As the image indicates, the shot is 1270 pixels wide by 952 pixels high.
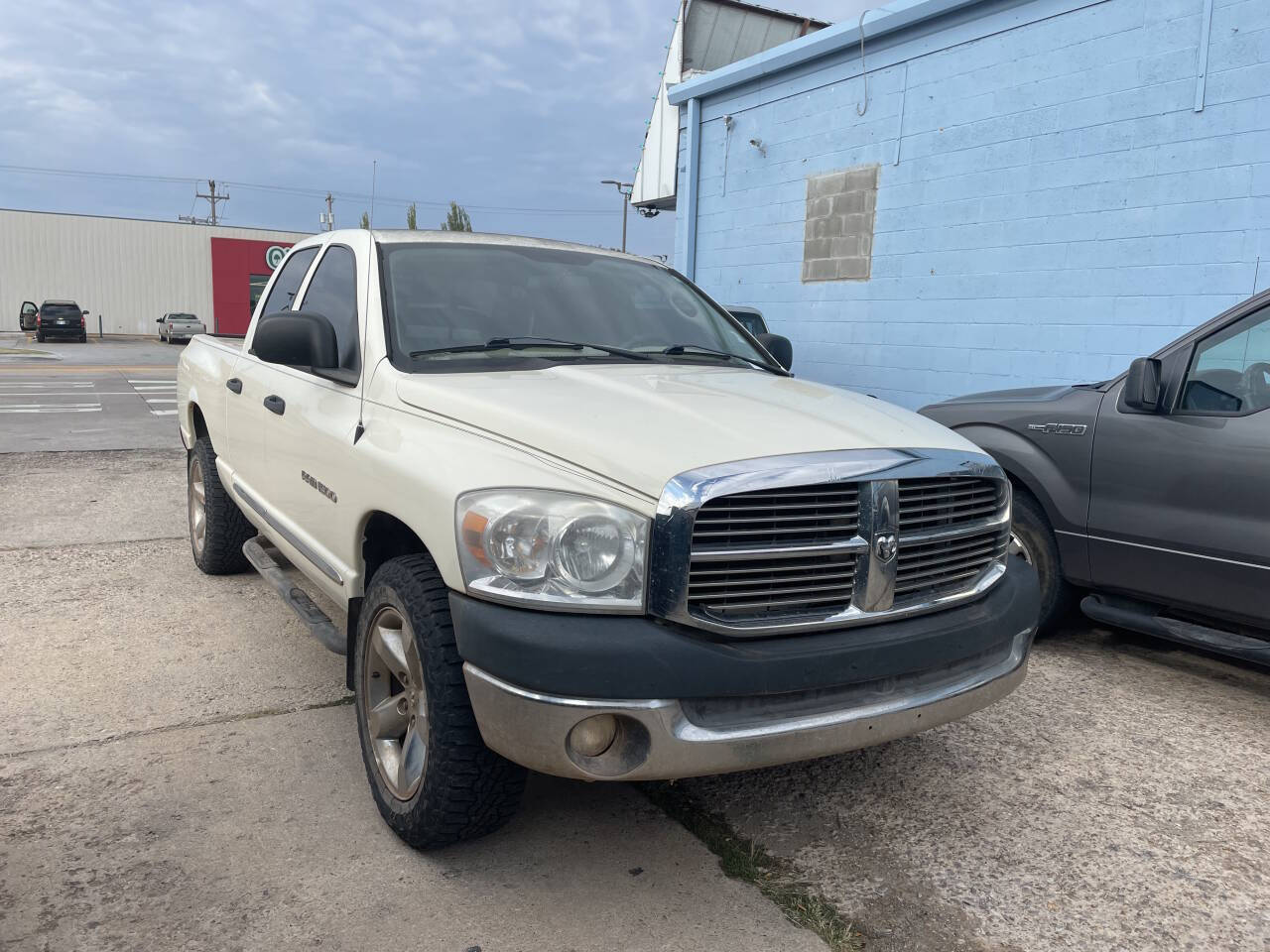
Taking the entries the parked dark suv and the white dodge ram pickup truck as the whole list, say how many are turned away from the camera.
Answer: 1

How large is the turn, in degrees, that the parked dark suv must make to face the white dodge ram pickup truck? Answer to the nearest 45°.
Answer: approximately 180°

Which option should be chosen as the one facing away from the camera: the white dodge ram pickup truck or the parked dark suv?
the parked dark suv

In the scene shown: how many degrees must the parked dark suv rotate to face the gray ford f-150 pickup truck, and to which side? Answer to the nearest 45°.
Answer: approximately 180°

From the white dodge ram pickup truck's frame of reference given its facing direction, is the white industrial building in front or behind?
behind

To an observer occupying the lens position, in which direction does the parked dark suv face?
facing away from the viewer

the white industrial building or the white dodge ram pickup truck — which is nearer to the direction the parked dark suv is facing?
the white industrial building

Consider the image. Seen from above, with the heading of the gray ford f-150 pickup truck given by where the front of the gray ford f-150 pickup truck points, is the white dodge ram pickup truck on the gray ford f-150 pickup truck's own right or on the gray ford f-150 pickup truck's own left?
on the gray ford f-150 pickup truck's own left

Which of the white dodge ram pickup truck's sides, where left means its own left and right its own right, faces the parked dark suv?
back

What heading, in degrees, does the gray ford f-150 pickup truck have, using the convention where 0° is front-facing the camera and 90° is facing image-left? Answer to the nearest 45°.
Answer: approximately 135°

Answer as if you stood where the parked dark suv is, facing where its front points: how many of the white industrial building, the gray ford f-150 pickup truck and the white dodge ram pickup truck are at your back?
2

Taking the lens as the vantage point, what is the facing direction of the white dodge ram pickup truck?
facing the viewer and to the right of the viewer
